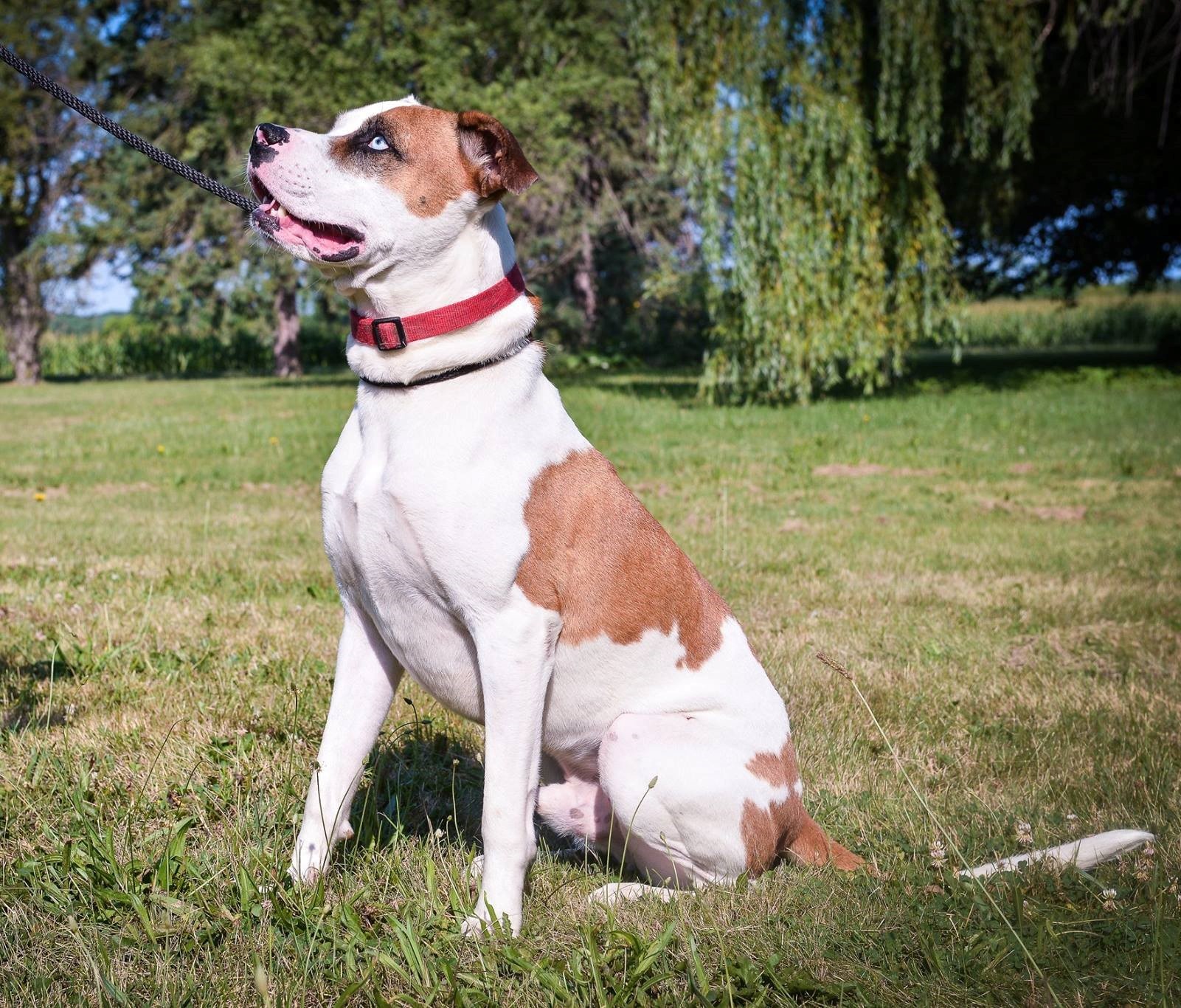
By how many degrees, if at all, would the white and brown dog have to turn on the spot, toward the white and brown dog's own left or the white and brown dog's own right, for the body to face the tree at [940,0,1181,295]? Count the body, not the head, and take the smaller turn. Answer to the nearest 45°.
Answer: approximately 180°

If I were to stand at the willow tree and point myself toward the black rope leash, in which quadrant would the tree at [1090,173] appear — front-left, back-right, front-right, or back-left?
back-left

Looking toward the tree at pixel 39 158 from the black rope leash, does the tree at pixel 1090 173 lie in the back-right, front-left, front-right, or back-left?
front-right

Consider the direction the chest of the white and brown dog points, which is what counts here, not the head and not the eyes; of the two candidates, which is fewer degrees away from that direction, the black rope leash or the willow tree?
the black rope leash

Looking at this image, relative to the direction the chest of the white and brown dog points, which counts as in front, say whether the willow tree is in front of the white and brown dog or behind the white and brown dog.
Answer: behind

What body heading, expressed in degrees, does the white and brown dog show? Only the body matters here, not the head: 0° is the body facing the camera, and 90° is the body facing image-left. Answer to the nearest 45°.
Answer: approximately 45°

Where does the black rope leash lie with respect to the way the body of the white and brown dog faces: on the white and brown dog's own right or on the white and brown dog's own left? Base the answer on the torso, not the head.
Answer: on the white and brown dog's own right

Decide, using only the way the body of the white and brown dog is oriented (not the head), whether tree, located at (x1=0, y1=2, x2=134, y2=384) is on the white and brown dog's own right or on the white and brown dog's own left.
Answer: on the white and brown dog's own right
